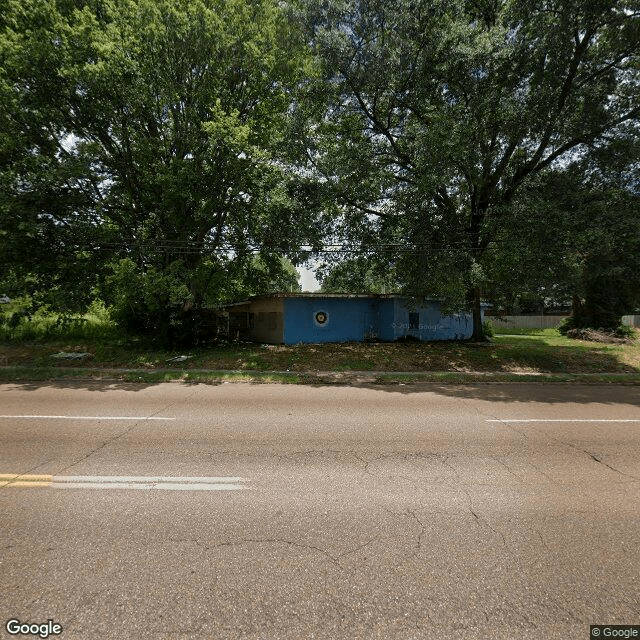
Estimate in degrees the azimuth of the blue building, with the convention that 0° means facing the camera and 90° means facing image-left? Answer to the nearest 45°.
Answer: approximately 0°

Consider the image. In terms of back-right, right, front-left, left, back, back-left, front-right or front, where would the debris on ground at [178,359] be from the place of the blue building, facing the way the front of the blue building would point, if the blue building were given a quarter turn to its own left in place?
back-right

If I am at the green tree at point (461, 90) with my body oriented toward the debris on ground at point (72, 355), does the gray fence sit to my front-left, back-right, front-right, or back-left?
back-right

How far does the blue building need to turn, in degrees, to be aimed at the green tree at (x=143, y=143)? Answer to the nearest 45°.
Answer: approximately 45° to its right

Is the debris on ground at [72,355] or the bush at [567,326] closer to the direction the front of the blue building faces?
the debris on ground

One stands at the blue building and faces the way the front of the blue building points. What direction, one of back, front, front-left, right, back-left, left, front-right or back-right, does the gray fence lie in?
back-left

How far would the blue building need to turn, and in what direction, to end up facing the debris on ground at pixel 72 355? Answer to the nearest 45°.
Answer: approximately 45° to its right

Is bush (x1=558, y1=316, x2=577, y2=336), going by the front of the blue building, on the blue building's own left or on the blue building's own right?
on the blue building's own left
